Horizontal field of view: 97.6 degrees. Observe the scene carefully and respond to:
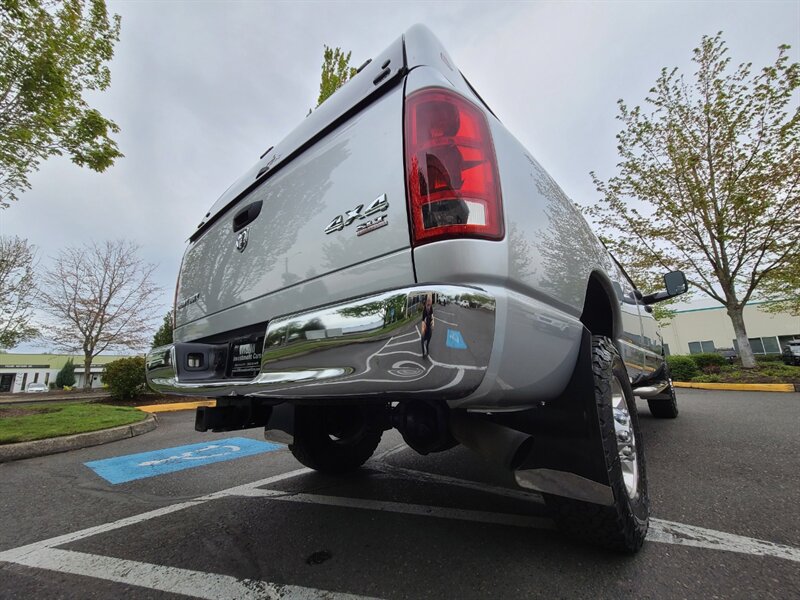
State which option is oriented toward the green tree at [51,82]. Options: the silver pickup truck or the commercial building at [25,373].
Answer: the commercial building

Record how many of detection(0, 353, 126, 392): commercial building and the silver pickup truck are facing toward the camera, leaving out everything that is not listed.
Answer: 1

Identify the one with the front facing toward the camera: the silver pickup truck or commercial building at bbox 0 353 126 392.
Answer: the commercial building

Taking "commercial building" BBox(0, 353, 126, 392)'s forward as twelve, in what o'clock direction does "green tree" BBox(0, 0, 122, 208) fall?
The green tree is roughly at 12 o'clock from the commercial building.

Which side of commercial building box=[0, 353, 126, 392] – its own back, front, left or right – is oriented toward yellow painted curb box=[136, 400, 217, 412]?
front

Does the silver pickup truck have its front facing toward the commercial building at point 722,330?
yes

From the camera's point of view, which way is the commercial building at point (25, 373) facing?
toward the camera

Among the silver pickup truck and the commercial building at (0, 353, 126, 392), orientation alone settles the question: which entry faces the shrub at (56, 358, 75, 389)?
the commercial building

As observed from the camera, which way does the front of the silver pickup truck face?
facing away from the viewer and to the right of the viewer

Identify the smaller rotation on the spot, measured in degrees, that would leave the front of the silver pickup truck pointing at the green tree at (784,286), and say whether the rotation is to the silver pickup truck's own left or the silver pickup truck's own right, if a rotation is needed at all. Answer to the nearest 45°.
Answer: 0° — it already faces it

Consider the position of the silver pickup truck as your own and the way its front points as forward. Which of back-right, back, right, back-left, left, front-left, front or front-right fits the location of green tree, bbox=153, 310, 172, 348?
left
